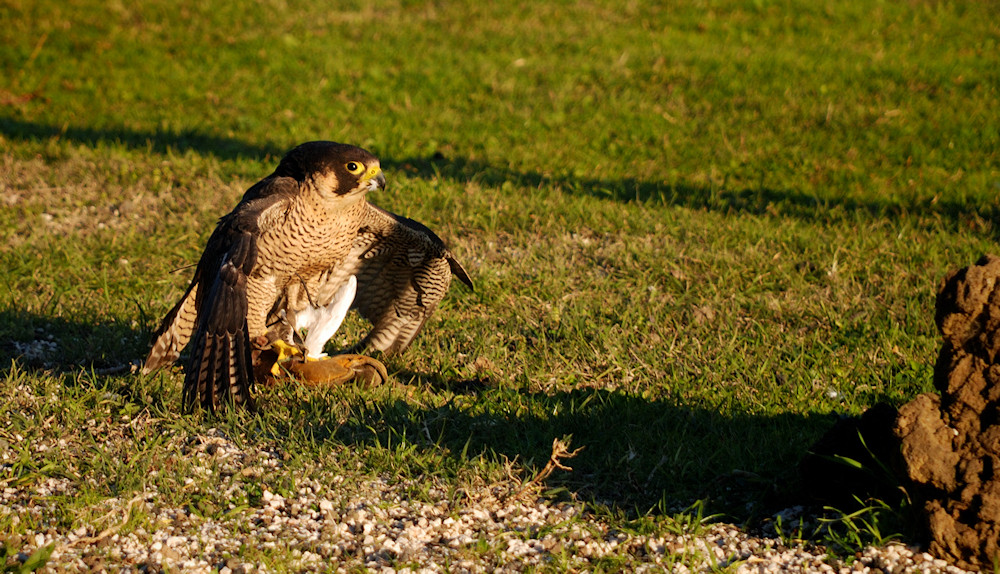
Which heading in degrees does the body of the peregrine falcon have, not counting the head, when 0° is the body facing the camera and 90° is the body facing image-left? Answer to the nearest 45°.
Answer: approximately 315°

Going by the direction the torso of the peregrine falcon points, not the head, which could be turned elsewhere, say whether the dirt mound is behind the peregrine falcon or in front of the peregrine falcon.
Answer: in front
